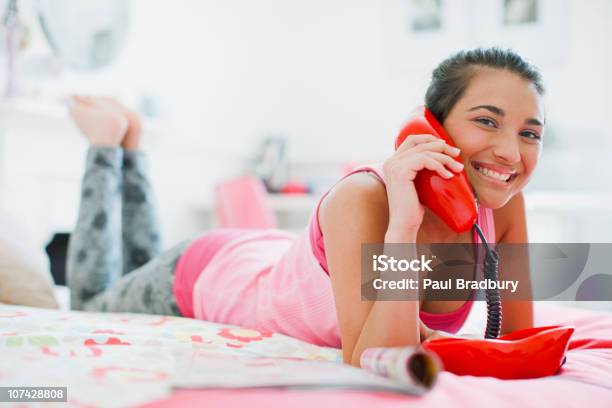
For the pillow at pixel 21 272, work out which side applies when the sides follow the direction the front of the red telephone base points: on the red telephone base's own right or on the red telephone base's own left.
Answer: on the red telephone base's own right

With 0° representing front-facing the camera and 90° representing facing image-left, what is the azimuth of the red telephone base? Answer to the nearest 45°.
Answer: approximately 0°
